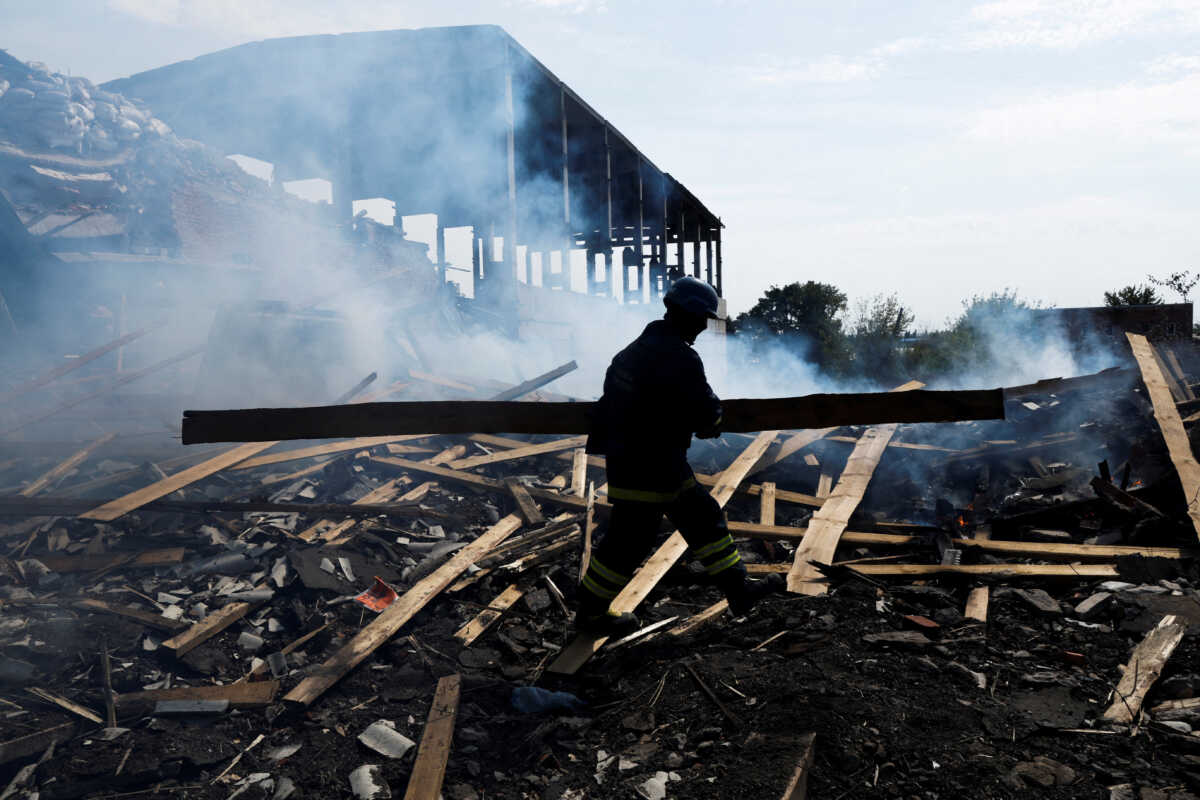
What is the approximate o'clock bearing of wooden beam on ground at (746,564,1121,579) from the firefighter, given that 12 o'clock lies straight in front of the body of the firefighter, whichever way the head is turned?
The wooden beam on ground is roughly at 11 o'clock from the firefighter.

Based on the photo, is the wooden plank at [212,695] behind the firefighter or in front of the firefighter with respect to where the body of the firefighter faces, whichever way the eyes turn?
behind

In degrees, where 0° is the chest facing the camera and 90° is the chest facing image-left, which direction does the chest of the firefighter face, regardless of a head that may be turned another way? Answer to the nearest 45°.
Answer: approximately 270°

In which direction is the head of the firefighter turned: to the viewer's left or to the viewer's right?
to the viewer's right

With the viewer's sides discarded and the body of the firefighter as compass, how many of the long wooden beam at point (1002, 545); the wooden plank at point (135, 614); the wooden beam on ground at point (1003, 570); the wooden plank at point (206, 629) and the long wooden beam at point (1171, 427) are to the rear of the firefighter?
2

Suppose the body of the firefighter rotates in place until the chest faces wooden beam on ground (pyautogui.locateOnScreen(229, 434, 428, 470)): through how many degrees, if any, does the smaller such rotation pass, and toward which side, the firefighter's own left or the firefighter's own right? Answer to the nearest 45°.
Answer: approximately 135° to the firefighter's own left

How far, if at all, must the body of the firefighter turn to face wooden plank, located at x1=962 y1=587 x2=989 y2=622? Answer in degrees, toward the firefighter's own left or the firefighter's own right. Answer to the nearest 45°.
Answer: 0° — they already face it

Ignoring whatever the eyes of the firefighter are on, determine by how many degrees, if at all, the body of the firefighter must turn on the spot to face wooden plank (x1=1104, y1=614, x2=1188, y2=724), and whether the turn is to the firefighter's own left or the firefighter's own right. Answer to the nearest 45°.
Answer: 0° — they already face it

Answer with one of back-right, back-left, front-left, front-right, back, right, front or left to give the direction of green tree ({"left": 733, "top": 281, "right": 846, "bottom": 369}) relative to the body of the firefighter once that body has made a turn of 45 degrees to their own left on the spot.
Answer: front-left
